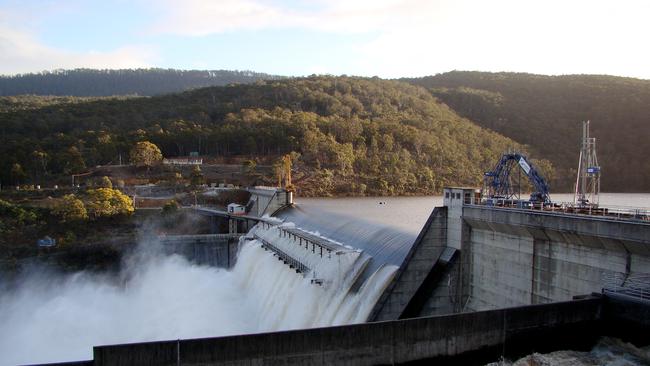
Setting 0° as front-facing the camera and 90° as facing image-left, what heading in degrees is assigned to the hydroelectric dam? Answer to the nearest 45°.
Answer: approximately 45°

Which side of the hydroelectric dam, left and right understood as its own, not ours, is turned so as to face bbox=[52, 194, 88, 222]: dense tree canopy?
right

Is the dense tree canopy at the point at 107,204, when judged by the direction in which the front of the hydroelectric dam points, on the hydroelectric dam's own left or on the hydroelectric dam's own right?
on the hydroelectric dam's own right
